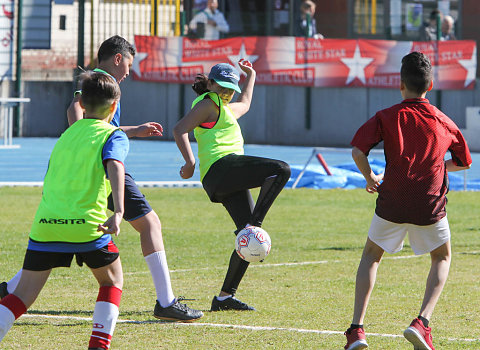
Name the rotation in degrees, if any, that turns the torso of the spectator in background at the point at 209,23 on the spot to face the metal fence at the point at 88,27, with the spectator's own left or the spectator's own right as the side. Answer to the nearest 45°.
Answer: approximately 135° to the spectator's own right

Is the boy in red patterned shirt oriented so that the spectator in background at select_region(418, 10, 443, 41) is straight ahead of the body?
yes

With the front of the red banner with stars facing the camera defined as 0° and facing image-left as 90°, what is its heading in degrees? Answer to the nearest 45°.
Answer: approximately 0°

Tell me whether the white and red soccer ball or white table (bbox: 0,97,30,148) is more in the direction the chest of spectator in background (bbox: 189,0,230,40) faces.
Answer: the white and red soccer ball

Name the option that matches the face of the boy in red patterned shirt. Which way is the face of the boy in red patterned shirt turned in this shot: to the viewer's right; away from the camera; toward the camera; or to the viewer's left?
away from the camera

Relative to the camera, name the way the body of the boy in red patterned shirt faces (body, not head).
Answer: away from the camera

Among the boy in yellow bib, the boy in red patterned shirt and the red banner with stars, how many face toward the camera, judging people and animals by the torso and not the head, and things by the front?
1

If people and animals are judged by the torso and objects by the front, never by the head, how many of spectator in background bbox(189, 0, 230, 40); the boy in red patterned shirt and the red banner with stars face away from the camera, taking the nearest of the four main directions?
1

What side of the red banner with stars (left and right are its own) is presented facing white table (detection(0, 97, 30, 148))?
right

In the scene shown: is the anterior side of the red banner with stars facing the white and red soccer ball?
yes

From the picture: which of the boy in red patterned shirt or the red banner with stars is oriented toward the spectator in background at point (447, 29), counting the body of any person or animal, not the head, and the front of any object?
the boy in red patterned shirt

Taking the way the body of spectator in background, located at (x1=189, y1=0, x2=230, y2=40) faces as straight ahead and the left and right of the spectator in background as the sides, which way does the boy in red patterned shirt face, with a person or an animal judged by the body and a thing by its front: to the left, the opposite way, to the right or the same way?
the opposite way

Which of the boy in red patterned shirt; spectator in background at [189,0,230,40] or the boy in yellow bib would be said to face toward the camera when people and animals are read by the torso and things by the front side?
the spectator in background

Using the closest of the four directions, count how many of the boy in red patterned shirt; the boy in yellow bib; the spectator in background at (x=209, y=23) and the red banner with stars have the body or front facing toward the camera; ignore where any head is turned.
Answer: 2

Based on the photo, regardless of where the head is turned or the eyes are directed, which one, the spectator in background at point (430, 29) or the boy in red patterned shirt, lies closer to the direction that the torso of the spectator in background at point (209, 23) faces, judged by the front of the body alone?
the boy in red patterned shirt

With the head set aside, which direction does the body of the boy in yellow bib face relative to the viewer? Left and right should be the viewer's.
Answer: facing away from the viewer and to the right of the viewer
